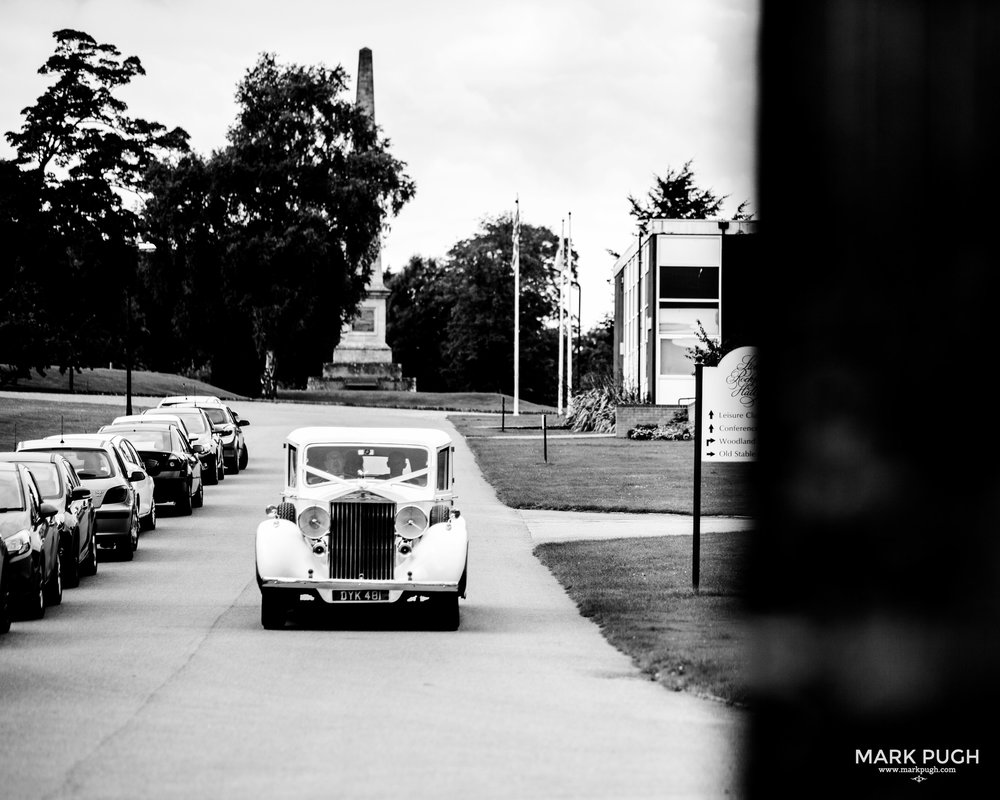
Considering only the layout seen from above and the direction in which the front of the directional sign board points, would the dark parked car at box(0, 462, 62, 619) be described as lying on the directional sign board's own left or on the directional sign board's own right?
on the directional sign board's own right

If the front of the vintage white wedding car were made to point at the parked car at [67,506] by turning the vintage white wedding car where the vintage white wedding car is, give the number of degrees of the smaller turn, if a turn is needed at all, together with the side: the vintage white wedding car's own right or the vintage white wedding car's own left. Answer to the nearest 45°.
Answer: approximately 135° to the vintage white wedding car's own right

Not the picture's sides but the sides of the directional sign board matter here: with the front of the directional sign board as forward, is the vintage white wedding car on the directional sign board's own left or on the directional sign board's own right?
on the directional sign board's own right

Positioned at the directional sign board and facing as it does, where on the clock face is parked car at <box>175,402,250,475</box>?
The parked car is roughly at 5 o'clock from the directional sign board.

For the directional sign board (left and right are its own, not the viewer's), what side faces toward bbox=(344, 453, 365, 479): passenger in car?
right

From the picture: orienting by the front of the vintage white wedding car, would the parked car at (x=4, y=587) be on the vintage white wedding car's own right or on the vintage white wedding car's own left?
on the vintage white wedding car's own right

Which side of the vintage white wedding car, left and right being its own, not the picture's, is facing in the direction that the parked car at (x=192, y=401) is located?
back

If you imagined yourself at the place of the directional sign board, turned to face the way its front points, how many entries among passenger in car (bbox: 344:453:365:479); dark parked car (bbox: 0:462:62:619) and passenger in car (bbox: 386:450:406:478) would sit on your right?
3

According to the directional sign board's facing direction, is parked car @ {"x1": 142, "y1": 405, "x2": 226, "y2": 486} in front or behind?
behind

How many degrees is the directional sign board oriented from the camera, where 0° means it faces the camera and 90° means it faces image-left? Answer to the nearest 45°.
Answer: approximately 0°

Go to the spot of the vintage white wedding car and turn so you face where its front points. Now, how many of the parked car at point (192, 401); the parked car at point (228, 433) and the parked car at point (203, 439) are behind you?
3

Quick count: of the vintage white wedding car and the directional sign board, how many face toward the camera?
2

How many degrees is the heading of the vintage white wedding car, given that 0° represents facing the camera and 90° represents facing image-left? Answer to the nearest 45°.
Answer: approximately 0°
